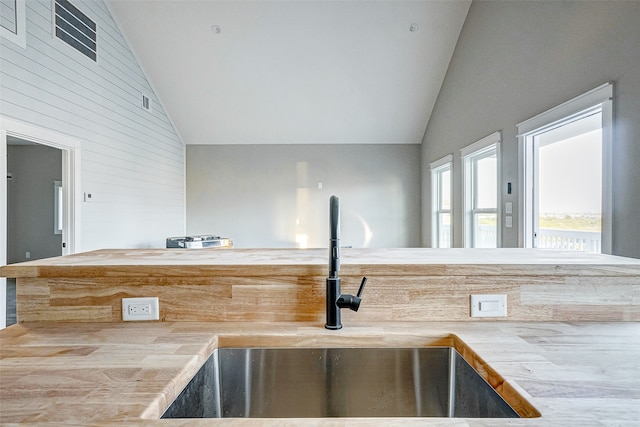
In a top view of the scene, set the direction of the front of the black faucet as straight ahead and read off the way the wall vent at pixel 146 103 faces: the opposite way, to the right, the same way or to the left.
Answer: to the left

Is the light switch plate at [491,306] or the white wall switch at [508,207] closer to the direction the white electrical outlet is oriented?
the light switch plate

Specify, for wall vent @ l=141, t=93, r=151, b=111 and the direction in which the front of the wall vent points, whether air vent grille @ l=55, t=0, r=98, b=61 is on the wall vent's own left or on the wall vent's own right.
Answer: on the wall vent's own right

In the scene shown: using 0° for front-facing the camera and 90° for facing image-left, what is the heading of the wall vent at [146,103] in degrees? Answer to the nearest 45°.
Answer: approximately 315°

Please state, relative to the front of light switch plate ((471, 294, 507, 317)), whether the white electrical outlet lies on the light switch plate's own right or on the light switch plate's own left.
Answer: on the light switch plate's own right

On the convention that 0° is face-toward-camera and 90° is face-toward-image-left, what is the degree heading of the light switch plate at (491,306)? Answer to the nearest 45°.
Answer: approximately 0°

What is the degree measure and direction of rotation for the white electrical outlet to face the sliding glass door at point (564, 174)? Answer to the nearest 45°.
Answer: approximately 90° to its left

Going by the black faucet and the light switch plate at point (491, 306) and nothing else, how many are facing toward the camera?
2

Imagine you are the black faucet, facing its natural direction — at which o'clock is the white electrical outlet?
The white electrical outlet is roughly at 3 o'clock from the black faucet.

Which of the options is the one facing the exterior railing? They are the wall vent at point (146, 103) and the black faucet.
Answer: the wall vent

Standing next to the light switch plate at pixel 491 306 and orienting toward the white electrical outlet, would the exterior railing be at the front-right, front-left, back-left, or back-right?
back-right

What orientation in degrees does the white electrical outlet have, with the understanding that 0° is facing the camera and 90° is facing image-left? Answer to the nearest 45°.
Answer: approximately 0°

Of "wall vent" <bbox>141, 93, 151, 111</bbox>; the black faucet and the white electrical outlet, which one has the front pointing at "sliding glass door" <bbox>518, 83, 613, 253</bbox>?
the wall vent
